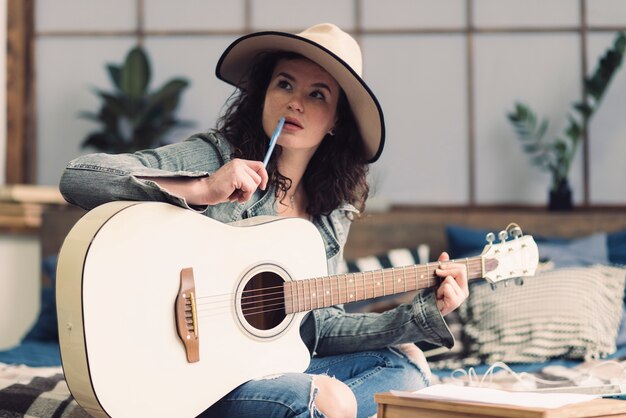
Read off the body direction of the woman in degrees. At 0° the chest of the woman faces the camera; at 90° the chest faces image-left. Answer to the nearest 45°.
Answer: approximately 0°

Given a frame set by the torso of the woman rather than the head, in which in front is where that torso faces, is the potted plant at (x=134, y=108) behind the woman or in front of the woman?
behind

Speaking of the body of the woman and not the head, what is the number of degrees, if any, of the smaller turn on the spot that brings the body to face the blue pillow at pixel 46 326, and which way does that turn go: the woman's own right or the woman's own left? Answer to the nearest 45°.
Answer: approximately 135° to the woman's own right

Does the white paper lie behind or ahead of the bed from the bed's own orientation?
ahead

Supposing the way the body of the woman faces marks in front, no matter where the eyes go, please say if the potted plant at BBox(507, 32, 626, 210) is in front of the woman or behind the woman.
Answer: behind
